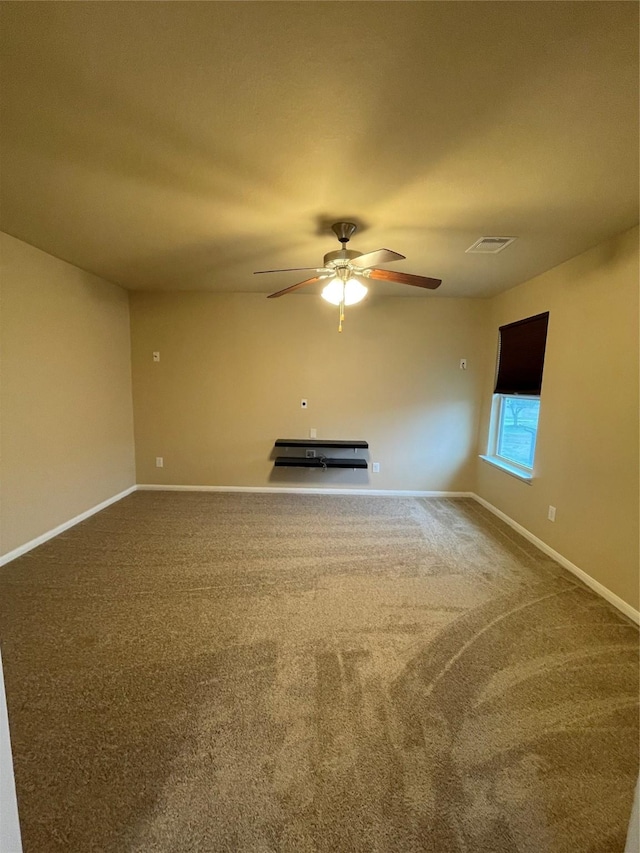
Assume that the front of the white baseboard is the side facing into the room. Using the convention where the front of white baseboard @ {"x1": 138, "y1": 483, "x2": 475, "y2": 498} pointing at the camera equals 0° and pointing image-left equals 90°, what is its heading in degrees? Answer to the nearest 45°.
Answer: approximately 0°

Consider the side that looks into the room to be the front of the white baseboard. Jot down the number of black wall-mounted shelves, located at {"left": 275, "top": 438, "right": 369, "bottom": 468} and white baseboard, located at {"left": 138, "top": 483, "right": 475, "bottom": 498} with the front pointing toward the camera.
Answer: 2

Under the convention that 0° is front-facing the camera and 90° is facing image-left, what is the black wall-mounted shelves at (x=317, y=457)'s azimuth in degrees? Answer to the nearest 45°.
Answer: approximately 0°

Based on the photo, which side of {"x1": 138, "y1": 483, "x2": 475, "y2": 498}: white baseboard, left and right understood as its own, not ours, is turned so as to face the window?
left
